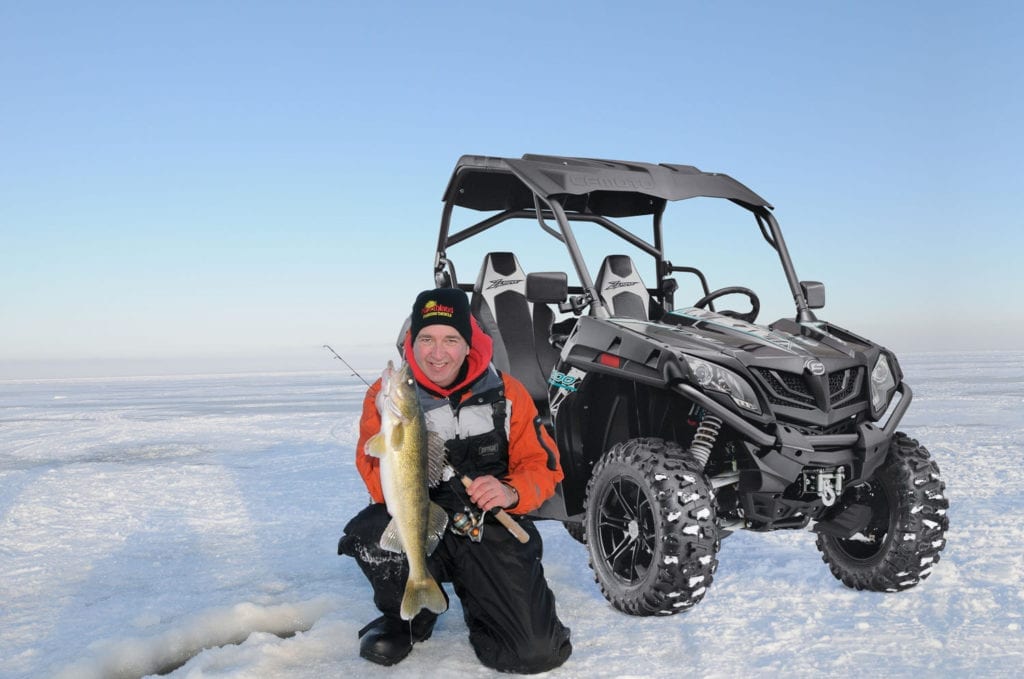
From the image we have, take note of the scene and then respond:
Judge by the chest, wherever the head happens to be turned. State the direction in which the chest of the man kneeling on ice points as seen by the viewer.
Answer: toward the camera
